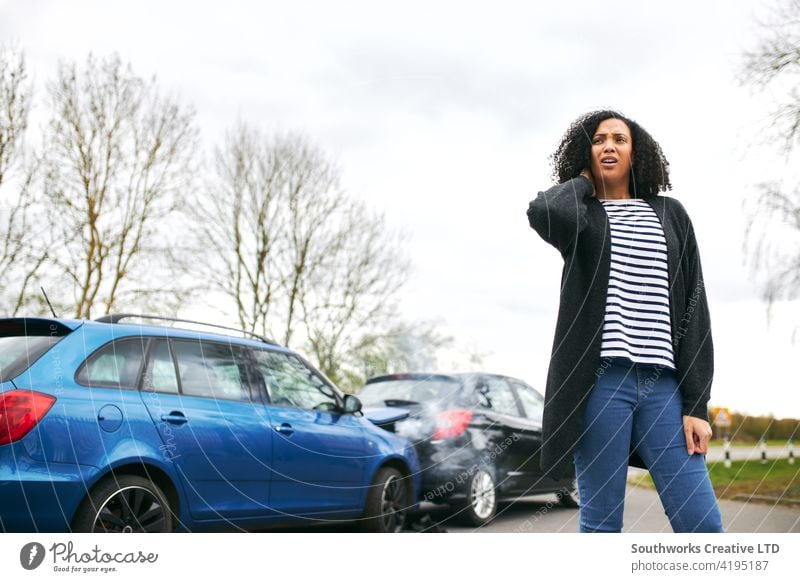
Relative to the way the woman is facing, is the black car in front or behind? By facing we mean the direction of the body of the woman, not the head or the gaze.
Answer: behind

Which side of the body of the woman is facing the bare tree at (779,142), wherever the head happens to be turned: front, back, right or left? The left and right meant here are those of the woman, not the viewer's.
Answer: back

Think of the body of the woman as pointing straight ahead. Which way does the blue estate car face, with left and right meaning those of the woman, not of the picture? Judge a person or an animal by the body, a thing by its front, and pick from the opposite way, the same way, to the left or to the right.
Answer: the opposite way

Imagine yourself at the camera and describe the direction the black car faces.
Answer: facing away from the viewer and to the right of the viewer

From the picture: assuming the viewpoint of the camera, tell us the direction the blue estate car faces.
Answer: facing away from the viewer and to the right of the viewer

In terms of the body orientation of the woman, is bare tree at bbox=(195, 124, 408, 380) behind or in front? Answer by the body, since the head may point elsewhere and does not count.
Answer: behind

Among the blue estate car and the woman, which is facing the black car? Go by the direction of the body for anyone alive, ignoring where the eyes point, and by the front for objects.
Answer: the blue estate car
